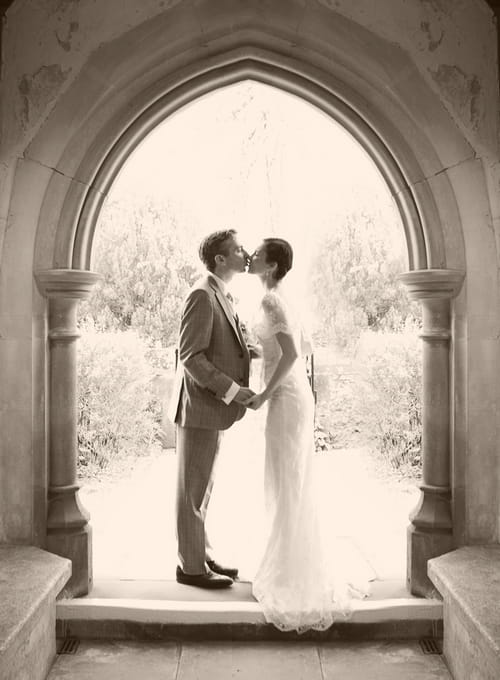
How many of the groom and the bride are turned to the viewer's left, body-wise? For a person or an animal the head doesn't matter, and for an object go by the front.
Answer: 1

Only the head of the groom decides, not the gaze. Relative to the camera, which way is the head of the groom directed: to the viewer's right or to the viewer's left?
to the viewer's right

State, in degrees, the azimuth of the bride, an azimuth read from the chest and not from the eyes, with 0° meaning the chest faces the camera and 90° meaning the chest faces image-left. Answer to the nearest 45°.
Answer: approximately 90°

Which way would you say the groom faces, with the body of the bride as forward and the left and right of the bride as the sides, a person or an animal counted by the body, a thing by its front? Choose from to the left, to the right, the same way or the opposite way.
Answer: the opposite way

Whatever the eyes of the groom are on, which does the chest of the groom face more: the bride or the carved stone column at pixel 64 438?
the bride

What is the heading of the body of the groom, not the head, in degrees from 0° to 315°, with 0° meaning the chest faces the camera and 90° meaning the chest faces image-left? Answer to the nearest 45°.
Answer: approximately 270°

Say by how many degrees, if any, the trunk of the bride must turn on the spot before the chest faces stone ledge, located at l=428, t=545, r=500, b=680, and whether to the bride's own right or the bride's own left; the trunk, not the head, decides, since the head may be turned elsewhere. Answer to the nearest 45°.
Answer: approximately 135° to the bride's own left

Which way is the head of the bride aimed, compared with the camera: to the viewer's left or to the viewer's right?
to the viewer's left
